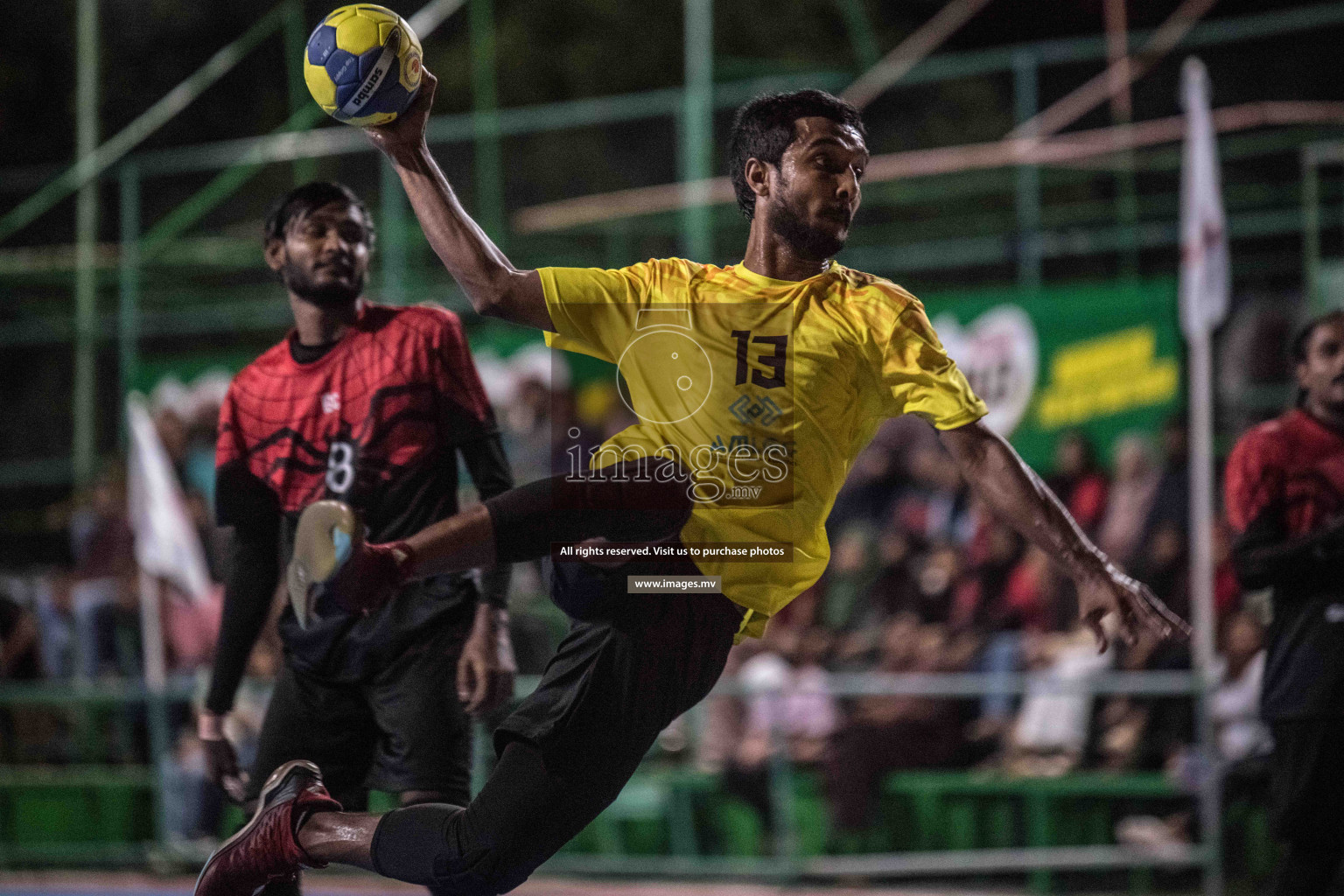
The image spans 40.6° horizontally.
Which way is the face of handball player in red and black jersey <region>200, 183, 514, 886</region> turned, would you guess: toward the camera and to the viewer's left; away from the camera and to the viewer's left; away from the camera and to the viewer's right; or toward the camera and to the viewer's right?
toward the camera and to the viewer's right

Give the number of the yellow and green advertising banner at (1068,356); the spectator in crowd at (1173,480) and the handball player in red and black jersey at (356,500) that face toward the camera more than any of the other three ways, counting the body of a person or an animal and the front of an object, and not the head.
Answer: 3

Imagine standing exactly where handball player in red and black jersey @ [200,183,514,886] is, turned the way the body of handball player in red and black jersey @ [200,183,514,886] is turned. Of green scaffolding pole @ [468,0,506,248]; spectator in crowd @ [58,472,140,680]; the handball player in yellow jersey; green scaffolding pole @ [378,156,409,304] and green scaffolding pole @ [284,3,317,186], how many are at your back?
4

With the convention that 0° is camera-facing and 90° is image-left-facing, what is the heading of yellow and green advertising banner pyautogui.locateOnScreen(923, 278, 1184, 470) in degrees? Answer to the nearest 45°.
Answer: approximately 0°

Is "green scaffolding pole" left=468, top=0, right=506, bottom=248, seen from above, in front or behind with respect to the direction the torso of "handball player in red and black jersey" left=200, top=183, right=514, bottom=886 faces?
behind

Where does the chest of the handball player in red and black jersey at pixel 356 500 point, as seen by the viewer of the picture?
toward the camera

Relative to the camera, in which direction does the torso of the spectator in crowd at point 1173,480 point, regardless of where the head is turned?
toward the camera

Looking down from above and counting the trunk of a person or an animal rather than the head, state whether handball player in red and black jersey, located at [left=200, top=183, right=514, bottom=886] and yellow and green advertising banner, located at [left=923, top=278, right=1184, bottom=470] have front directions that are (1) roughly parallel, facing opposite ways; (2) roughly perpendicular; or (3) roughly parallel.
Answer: roughly parallel

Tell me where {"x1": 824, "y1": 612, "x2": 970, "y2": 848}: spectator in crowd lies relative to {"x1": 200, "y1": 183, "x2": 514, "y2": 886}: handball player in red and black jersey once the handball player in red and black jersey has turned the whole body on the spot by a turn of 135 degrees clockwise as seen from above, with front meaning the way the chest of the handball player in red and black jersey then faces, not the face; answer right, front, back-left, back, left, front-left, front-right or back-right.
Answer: right

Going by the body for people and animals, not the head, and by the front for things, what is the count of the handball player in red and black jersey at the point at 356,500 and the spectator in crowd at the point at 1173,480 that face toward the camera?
2

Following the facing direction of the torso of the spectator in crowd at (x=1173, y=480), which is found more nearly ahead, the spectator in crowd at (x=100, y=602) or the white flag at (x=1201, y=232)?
the white flag
